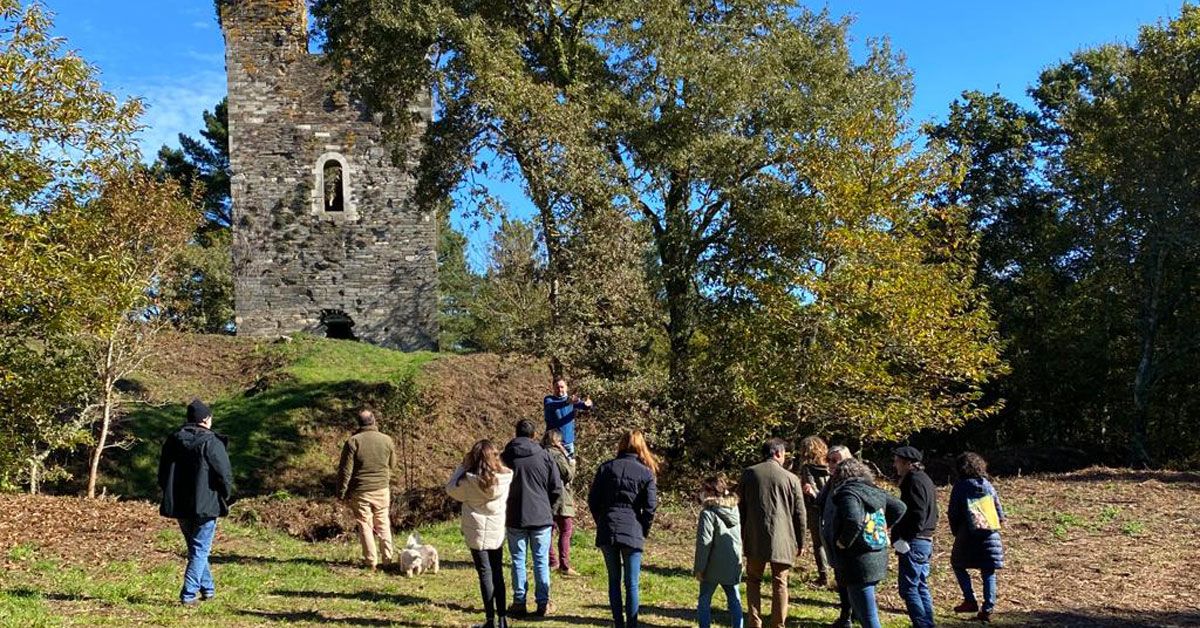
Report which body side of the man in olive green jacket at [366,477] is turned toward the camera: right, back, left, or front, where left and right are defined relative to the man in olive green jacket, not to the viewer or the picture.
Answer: back

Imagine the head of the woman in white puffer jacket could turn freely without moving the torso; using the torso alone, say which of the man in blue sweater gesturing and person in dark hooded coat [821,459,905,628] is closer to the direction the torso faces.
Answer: the man in blue sweater gesturing

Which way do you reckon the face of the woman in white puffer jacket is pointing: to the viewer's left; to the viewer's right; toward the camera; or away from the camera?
away from the camera

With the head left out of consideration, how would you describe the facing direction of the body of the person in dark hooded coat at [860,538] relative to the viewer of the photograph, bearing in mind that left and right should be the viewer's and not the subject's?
facing away from the viewer and to the left of the viewer

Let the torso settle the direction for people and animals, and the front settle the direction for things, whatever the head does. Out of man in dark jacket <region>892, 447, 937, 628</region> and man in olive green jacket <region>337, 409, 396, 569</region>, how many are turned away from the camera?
1

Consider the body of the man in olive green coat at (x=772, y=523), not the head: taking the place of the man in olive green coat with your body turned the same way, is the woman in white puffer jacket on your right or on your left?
on your left

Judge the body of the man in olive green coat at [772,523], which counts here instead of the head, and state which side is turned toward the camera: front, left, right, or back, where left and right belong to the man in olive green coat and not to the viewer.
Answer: back

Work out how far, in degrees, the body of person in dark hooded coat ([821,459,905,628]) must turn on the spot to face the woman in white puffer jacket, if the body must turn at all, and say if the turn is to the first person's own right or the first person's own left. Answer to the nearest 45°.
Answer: approximately 45° to the first person's own left

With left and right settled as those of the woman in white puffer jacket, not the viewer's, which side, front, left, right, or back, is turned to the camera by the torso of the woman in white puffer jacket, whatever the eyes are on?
back

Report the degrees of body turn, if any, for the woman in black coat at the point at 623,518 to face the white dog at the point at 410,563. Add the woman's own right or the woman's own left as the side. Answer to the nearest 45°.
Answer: approximately 45° to the woman's own left

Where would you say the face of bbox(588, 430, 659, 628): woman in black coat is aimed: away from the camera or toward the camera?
away from the camera

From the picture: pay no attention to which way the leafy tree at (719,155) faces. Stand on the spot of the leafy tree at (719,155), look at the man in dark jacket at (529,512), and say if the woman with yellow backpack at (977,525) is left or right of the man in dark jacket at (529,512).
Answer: left

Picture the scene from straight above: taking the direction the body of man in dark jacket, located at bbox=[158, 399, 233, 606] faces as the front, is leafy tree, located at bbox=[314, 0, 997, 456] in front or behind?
in front

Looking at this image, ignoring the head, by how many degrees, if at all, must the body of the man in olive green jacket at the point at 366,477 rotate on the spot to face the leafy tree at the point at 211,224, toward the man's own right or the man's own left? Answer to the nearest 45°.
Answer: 0° — they already face it

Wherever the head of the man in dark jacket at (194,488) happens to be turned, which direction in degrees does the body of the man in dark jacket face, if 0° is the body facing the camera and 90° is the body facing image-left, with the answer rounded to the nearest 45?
approximately 225°

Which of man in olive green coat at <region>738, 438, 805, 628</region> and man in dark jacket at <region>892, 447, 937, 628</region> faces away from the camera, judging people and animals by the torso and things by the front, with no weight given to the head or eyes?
the man in olive green coat

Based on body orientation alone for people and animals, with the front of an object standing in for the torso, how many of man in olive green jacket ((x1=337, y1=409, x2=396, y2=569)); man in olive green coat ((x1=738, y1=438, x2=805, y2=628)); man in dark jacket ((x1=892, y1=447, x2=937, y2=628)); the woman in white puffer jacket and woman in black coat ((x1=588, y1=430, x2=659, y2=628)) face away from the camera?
4

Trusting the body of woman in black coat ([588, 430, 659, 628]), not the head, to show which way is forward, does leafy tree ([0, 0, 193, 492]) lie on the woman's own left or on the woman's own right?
on the woman's own left
